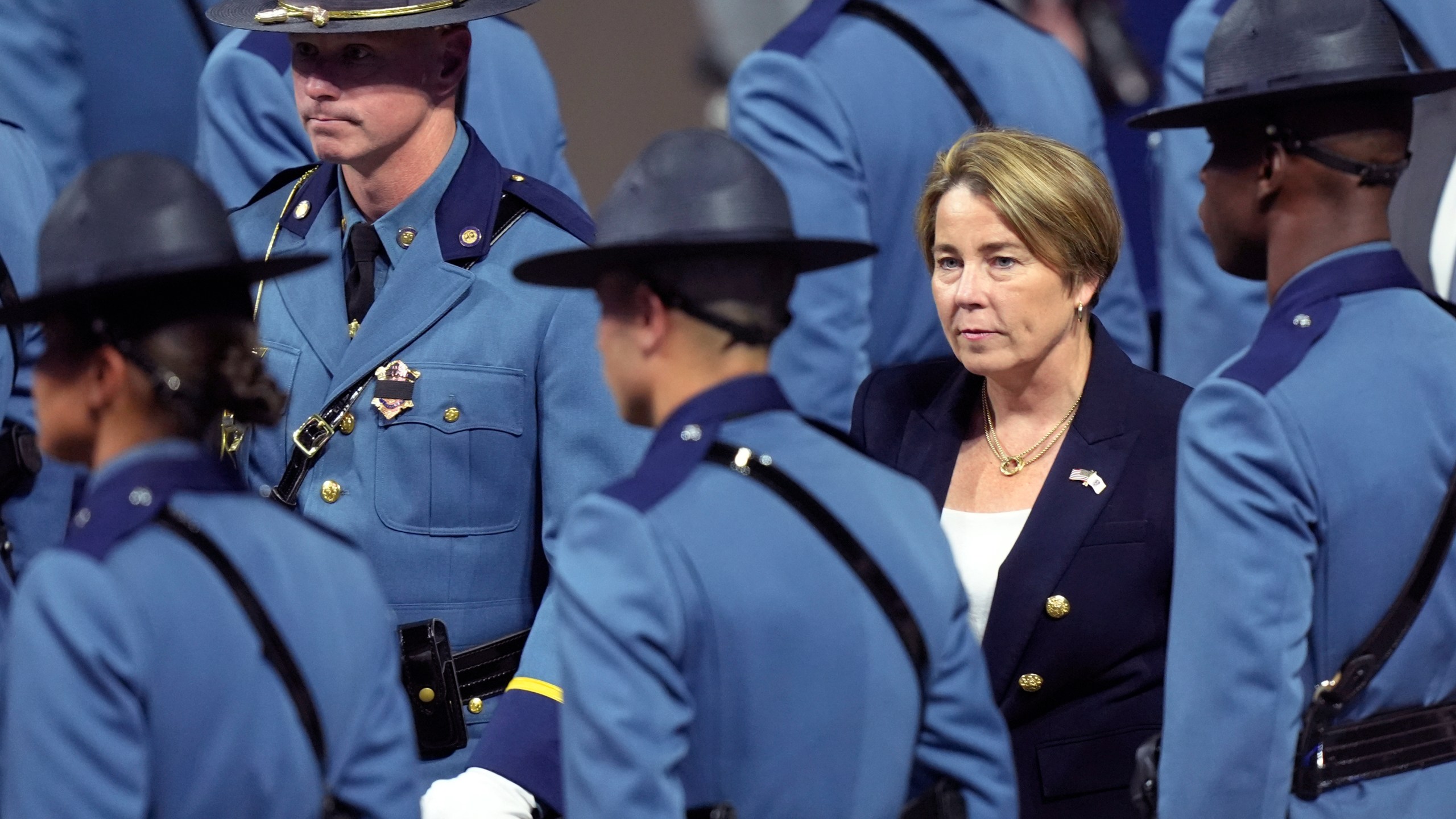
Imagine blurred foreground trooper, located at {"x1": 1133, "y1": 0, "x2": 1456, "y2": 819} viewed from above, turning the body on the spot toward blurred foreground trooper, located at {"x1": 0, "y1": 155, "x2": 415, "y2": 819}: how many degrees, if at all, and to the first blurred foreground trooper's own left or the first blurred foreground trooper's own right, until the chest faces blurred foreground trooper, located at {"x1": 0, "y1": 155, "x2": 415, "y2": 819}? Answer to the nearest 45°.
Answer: approximately 90° to the first blurred foreground trooper's own left

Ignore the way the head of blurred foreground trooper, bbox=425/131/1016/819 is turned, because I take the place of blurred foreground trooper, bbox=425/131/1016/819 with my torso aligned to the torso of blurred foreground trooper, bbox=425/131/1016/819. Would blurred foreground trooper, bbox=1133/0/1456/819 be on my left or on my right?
on my right

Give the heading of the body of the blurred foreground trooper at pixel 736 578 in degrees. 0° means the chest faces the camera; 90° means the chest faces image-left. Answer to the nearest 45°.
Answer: approximately 135°

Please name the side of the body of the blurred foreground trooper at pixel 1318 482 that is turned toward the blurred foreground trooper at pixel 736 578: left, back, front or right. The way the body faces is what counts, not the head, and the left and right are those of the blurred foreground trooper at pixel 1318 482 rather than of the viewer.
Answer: left

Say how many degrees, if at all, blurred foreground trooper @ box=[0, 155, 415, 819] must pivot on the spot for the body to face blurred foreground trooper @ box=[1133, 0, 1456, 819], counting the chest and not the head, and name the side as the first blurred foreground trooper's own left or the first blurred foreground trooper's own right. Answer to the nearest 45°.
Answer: approximately 135° to the first blurred foreground trooper's own right

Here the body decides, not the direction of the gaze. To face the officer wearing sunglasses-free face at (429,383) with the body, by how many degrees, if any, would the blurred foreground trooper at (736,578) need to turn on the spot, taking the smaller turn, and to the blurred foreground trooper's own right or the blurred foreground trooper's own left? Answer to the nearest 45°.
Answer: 0° — they already face them

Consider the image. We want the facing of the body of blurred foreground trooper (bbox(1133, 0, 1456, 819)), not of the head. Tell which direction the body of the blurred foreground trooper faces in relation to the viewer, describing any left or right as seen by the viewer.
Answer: facing away from the viewer and to the left of the viewer

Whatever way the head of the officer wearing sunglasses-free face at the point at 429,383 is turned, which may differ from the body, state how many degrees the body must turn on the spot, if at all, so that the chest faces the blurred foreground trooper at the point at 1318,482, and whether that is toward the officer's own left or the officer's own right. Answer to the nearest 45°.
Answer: approximately 90° to the officer's own left

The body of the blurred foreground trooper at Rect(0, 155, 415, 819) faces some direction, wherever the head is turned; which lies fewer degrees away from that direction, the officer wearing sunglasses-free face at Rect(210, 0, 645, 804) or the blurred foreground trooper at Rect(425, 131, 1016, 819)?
the officer wearing sunglasses-free face

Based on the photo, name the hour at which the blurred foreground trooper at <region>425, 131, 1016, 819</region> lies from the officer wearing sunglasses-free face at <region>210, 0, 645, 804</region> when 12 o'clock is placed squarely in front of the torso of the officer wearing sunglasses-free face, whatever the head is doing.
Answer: The blurred foreground trooper is roughly at 10 o'clock from the officer wearing sunglasses-free face.

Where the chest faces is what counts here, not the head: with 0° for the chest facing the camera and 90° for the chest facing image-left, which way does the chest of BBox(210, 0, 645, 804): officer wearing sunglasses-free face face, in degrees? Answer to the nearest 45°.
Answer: approximately 45°

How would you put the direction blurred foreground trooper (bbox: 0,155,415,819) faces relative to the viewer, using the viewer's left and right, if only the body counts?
facing away from the viewer and to the left of the viewer
